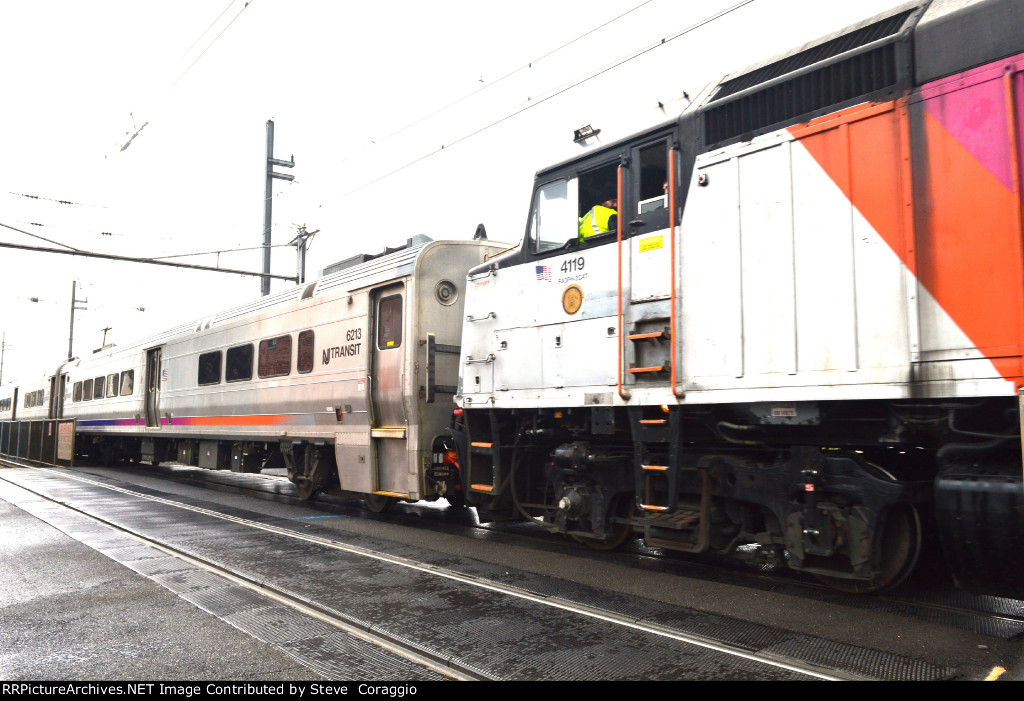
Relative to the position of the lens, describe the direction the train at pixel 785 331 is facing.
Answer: facing away from the viewer and to the left of the viewer

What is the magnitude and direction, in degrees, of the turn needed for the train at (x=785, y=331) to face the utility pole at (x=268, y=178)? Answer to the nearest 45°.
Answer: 0° — it already faces it
